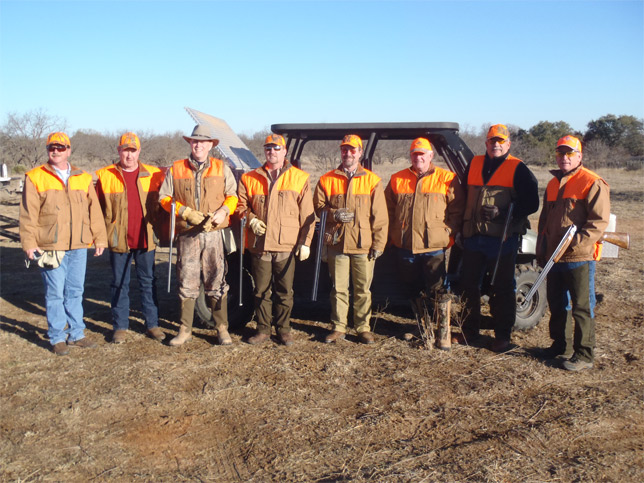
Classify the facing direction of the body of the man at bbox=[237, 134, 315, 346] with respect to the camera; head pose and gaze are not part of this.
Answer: toward the camera

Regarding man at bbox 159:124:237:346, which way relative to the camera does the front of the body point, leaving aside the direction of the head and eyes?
toward the camera

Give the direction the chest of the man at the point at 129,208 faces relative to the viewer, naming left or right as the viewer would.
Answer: facing the viewer

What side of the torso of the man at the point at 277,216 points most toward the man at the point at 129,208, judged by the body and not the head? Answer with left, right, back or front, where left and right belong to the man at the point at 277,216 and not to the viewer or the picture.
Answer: right

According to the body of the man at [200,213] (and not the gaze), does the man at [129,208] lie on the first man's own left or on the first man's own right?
on the first man's own right

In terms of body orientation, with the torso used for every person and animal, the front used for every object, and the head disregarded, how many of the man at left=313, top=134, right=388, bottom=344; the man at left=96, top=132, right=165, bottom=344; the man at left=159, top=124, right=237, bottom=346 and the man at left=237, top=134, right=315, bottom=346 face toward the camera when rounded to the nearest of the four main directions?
4

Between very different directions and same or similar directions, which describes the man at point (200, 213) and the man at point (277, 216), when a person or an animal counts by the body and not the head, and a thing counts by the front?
same or similar directions

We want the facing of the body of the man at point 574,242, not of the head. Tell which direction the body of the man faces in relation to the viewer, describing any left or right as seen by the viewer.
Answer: facing the viewer and to the left of the viewer

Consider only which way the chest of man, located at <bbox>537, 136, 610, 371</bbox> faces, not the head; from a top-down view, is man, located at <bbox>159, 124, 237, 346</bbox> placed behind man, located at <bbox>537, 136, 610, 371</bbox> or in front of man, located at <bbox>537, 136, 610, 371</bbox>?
in front

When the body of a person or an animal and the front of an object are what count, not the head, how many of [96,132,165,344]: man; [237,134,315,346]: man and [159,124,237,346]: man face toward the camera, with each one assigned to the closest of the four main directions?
3

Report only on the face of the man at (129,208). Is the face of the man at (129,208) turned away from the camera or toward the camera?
toward the camera

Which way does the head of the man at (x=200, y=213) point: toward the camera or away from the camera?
toward the camera

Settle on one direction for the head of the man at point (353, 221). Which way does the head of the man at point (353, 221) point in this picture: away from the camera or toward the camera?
toward the camera

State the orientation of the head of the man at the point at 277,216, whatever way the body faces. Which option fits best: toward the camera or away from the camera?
toward the camera

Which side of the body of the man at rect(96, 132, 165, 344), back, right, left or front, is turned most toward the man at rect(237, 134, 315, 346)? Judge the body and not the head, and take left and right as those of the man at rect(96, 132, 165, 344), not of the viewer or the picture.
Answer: left
